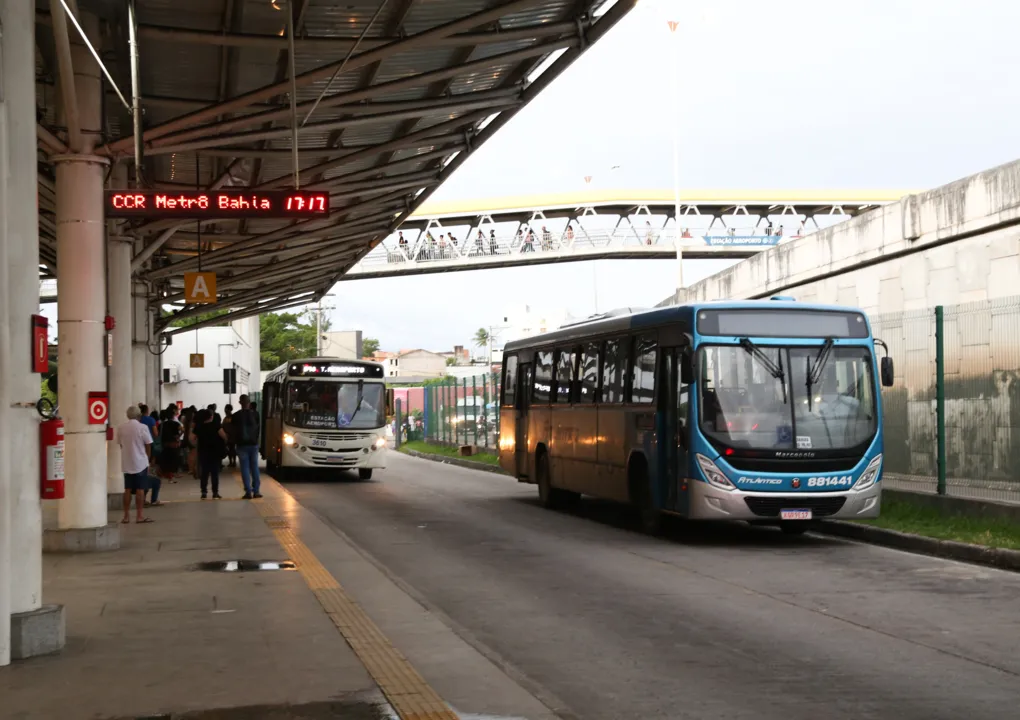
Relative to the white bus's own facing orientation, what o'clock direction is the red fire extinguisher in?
The red fire extinguisher is roughly at 12 o'clock from the white bus.

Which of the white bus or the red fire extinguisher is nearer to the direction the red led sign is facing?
the red fire extinguisher

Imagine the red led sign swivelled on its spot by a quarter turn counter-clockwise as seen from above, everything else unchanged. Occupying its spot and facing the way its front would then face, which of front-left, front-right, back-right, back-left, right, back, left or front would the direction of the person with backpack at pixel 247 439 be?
left

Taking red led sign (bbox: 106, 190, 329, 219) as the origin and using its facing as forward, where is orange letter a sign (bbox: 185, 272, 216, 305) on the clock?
The orange letter a sign is roughly at 6 o'clock from the red led sign.

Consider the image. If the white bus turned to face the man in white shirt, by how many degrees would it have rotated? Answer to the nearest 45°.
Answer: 0° — it already faces them

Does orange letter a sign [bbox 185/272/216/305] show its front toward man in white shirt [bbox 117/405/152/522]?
yes

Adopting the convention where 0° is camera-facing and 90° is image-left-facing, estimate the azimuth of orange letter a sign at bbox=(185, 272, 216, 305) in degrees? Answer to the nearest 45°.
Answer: approximately 0°

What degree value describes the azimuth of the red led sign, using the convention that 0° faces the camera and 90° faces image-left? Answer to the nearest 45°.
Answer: approximately 0°
